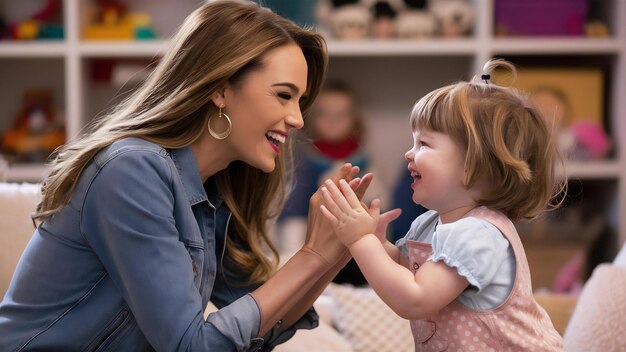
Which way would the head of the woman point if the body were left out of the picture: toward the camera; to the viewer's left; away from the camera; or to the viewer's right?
to the viewer's right

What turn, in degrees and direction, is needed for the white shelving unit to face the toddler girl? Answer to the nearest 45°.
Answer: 0° — it already faces them

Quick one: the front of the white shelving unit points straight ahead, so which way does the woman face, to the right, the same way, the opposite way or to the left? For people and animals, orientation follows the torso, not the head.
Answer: to the left

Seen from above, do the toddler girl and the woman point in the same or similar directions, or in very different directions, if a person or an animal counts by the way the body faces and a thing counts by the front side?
very different directions

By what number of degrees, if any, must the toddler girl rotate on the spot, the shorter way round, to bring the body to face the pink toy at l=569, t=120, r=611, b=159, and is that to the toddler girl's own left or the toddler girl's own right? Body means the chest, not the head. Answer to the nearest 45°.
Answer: approximately 90° to the toddler girl's own right

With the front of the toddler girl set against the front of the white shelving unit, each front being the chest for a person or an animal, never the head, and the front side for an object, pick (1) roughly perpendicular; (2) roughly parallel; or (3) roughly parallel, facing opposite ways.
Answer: roughly perpendicular

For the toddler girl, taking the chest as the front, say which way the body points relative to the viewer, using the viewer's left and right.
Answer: facing to the left of the viewer

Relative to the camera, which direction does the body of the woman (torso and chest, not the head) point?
to the viewer's right

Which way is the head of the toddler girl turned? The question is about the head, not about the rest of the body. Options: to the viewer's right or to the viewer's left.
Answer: to the viewer's left
